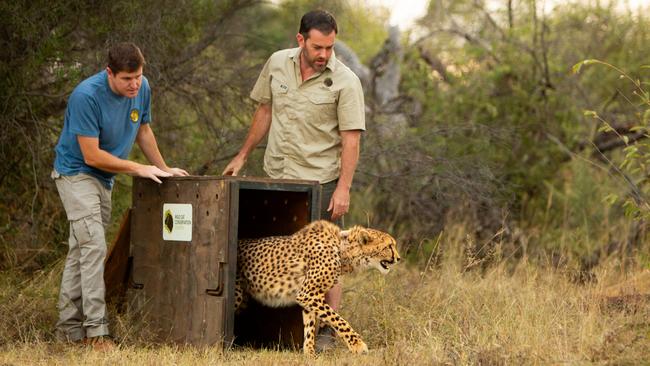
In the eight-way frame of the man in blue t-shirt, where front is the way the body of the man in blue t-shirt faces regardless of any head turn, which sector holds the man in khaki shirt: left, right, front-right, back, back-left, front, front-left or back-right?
front-left

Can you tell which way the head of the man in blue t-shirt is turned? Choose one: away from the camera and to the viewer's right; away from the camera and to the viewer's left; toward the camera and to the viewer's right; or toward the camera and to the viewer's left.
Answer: toward the camera and to the viewer's right

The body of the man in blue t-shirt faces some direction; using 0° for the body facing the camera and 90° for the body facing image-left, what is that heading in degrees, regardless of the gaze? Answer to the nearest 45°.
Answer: approximately 315°

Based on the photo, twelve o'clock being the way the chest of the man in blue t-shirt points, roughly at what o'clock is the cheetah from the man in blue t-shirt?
The cheetah is roughly at 11 o'clock from the man in blue t-shirt.

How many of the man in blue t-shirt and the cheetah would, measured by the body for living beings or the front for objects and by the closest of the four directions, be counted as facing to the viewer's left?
0

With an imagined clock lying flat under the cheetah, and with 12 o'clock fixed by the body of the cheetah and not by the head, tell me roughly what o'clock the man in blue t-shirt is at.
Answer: The man in blue t-shirt is roughly at 6 o'clock from the cheetah.

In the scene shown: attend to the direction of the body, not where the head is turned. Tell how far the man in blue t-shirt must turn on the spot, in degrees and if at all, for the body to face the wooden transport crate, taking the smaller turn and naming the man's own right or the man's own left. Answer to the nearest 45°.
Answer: approximately 45° to the man's own left

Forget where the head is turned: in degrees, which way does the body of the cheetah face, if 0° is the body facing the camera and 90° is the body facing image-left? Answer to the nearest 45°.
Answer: approximately 270°
